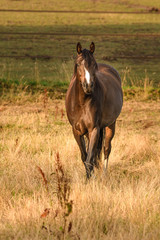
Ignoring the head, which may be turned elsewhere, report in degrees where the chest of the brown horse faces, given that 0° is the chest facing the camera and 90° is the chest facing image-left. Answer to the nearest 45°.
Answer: approximately 0°
